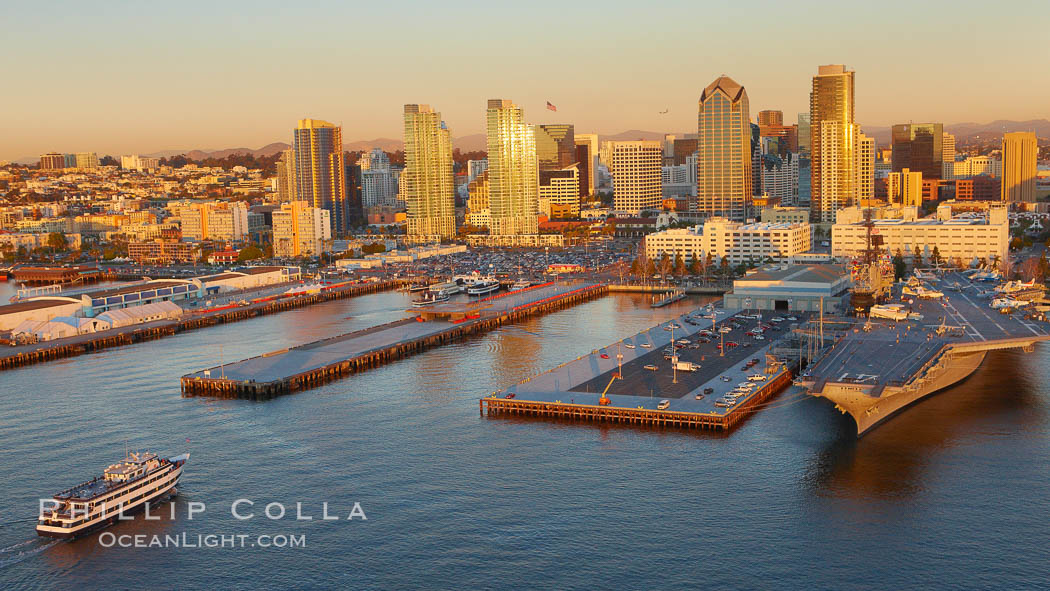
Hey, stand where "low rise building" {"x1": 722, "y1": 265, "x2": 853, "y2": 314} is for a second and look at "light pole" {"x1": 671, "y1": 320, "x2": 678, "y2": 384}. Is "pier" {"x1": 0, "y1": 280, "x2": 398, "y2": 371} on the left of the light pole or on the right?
right

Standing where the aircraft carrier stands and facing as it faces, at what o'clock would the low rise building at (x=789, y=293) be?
The low rise building is roughly at 4 o'clock from the aircraft carrier.

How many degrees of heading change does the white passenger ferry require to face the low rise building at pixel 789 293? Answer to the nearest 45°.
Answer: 0° — it already faces it

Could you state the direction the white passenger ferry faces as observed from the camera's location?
facing away from the viewer and to the right of the viewer

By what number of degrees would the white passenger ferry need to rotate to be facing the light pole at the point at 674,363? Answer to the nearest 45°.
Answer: approximately 45° to its right

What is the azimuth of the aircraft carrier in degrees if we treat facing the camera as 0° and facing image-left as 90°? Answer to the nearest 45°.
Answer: approximately 45°

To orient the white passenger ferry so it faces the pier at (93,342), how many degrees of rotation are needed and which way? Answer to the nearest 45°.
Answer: approximately 45° to its left
